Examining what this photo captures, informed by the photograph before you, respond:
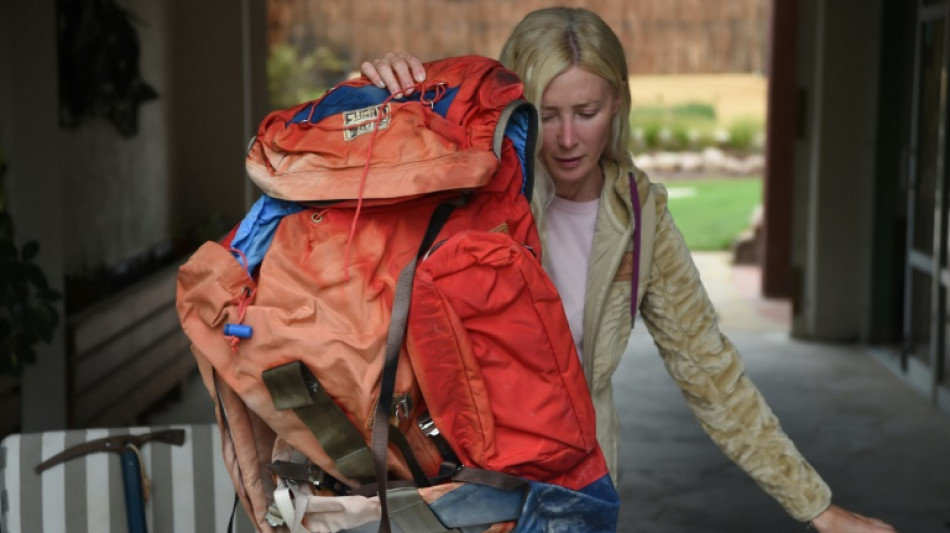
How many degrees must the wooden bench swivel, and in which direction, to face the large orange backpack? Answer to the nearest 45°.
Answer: approximately 45° to its right

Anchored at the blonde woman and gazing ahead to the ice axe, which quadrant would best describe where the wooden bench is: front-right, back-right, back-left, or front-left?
front-right

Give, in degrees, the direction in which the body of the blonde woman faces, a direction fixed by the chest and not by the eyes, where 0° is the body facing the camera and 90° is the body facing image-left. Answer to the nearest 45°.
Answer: approximately 0°

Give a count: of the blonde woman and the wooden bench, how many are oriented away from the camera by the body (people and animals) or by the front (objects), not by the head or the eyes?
0

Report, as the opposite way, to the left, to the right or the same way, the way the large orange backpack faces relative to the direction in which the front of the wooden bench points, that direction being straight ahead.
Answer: to the right

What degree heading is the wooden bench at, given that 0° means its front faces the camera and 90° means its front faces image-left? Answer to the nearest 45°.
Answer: approximately 315°

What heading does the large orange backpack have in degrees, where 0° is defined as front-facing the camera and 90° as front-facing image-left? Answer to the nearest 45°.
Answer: approximately 45°
